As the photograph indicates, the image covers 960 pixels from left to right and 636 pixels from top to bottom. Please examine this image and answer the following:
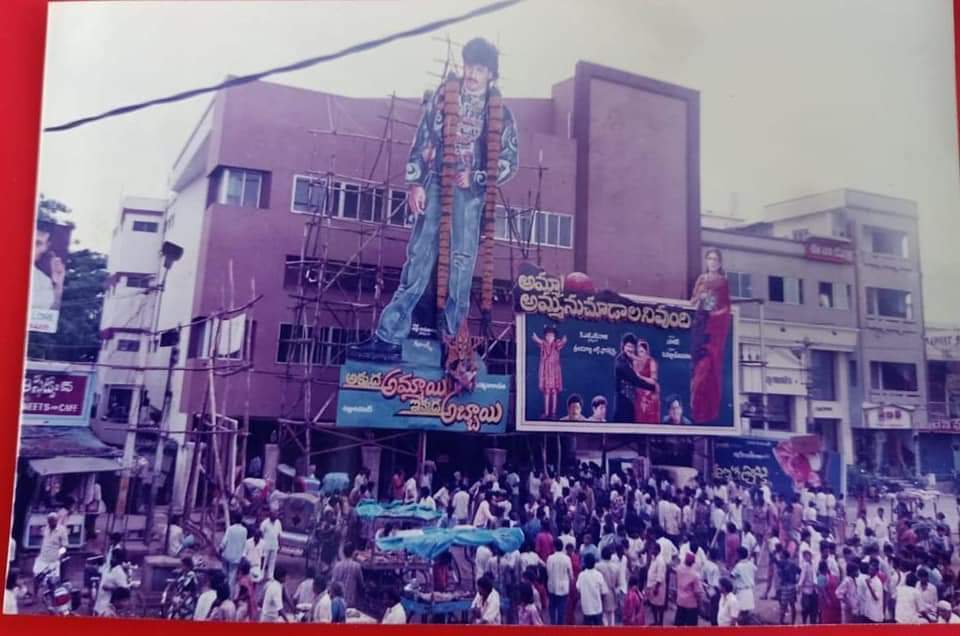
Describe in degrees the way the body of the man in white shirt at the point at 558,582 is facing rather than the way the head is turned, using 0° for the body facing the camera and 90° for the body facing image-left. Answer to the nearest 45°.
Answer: approximately 180°

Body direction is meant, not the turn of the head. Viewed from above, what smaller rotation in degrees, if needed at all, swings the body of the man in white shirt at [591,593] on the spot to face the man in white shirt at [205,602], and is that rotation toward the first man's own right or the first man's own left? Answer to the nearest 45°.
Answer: approximately 90° to the first man's own left

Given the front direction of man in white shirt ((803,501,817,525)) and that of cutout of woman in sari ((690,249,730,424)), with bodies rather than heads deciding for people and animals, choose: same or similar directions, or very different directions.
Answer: very different directions

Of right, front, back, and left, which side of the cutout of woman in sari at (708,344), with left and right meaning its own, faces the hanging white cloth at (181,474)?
right

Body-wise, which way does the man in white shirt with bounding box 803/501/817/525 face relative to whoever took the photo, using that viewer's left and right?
facing away from the viewer

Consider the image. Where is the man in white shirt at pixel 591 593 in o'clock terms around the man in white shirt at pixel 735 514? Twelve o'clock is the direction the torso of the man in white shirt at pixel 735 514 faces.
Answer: the man in white shirt at pixel 591 593 is roughly at 8 o'clock from the man in white shirt at pixel 735 514.

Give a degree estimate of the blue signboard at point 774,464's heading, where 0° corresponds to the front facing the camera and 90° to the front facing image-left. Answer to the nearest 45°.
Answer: approximately 0°

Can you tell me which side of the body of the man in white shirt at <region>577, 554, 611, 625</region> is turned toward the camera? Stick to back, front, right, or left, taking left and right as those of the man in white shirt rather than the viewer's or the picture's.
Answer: back

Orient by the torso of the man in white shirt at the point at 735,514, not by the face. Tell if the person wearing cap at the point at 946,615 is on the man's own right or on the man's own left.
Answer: on the man's own right

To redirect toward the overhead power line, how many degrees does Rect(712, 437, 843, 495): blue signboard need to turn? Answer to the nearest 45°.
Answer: approximately 45° to its right

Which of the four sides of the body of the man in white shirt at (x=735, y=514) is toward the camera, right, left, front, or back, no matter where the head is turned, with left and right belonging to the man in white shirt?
back

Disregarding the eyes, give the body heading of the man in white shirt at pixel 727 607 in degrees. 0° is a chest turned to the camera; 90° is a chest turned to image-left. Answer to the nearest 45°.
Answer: approximately 180°

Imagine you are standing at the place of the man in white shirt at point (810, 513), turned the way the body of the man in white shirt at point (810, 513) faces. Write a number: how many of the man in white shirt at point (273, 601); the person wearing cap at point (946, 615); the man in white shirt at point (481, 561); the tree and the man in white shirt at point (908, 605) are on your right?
2

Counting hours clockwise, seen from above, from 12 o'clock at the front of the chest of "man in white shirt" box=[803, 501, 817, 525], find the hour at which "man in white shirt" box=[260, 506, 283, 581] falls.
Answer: "man in white shirt" box=[260, 506, 283, 581] is roughly at 8 o'clock from "man in white shirt" box=[803, 501, 817, 525].
